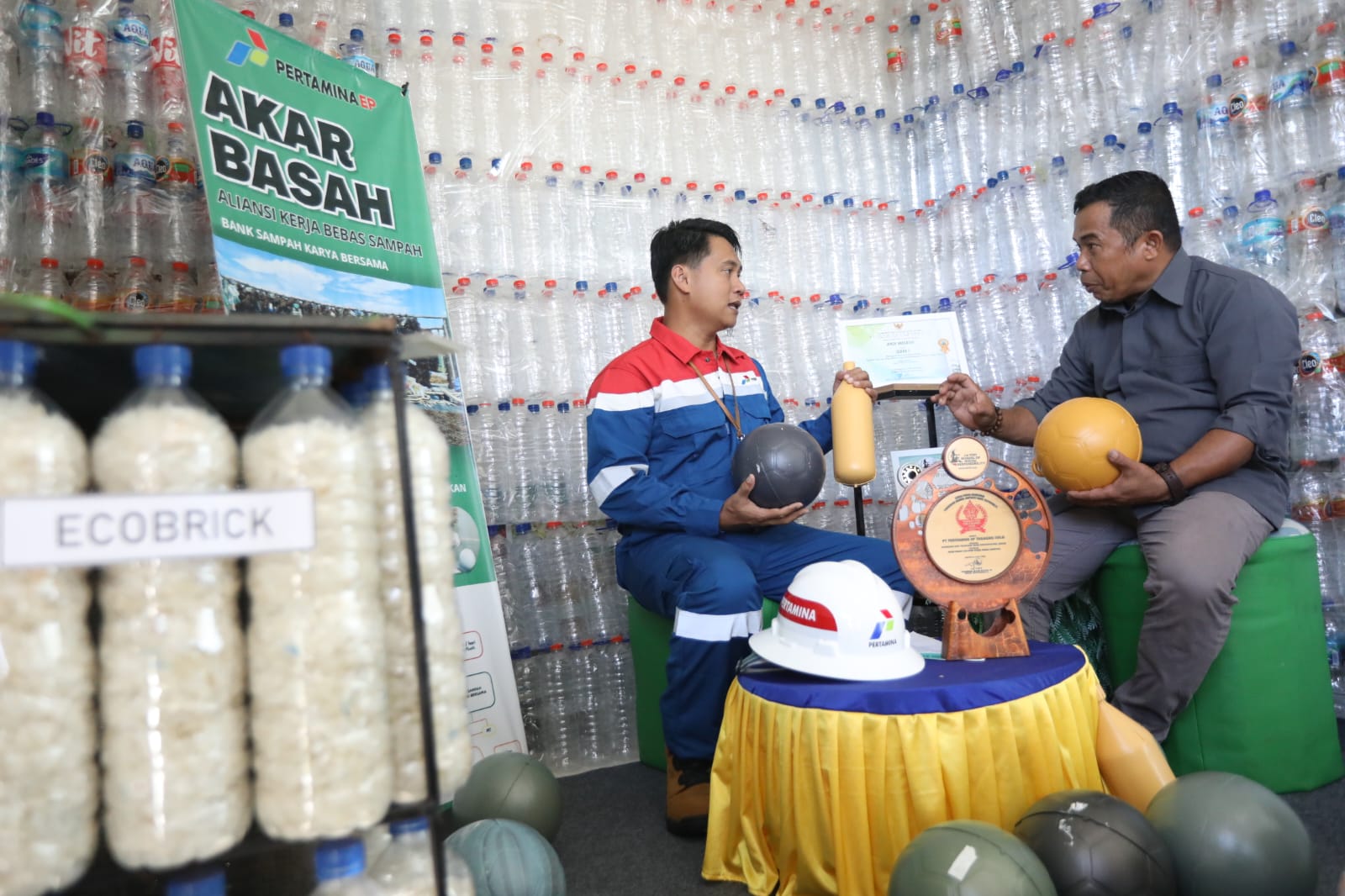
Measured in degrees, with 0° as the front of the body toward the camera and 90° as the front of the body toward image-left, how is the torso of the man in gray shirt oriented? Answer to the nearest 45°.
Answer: approximately 45°

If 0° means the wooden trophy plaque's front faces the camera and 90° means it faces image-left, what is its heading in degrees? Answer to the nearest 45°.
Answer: approximately 0°

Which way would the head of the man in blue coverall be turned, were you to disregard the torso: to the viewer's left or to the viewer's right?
to the viewer's right

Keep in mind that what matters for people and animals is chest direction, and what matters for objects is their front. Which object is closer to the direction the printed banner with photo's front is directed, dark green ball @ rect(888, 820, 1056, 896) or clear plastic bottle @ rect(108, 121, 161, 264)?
the dark green ball

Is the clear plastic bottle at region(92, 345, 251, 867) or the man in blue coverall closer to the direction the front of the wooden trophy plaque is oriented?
the clear plastic bottle

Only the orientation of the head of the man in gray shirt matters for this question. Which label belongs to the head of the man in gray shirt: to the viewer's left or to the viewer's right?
to the viewer's left

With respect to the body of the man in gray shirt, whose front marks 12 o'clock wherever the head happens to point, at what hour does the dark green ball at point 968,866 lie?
The dark green ball is roughly at 11 o'clock from the man in gray shirt.

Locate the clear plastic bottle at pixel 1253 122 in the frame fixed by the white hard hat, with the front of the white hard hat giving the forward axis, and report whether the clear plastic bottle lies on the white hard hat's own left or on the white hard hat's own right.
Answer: on the white hard hat's own left

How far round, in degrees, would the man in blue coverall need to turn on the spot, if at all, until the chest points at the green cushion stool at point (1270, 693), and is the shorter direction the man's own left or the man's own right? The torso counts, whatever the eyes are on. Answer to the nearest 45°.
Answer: approximately 45° to the man's own left

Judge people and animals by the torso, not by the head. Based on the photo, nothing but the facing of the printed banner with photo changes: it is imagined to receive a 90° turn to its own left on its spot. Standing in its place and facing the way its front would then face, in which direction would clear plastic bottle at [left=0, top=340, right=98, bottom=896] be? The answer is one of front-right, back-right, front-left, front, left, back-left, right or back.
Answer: back-right

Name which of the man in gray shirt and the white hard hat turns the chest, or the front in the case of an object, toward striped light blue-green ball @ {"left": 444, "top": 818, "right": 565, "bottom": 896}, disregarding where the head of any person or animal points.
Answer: the man in gray shirt

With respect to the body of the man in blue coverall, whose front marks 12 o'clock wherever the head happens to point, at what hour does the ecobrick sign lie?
The ecobrick sign is roughly at 2 o'clock from the man in blue coverall.

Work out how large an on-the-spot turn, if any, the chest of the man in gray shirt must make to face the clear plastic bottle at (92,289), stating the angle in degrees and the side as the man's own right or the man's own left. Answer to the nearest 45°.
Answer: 0° — they already face it

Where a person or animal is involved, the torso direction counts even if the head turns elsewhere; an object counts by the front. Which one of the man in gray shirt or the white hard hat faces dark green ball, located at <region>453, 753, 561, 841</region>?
the man in gray shirt
